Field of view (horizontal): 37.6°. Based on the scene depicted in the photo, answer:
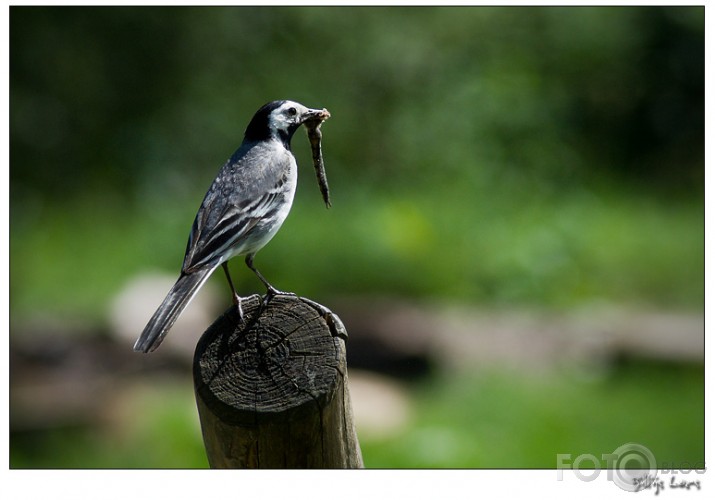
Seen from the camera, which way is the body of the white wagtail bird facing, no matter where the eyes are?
to the viewer's right
